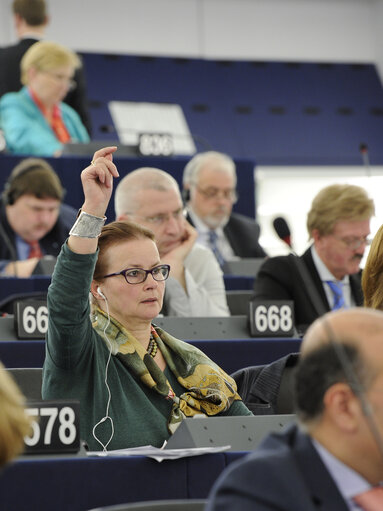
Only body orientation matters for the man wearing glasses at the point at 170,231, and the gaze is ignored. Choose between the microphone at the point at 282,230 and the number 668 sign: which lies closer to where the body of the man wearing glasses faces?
the number 668 sign

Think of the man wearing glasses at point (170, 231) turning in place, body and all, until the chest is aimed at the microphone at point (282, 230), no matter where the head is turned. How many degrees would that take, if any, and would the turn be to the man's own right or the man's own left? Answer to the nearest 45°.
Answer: approximately 45° to the man's own left

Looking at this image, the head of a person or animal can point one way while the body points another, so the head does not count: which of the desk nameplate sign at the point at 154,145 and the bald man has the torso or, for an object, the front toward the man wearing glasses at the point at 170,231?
the desk nameplate sign

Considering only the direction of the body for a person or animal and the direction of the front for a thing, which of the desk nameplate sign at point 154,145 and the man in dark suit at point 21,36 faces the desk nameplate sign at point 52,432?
the desk nameplate sign at point 154,145

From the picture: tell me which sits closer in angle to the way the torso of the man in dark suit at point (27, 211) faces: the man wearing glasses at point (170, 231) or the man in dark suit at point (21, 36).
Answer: the man wearing glasses

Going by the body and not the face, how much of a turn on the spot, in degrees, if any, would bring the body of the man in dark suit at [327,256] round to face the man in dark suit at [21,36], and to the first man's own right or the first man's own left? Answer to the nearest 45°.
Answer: approximately 180°

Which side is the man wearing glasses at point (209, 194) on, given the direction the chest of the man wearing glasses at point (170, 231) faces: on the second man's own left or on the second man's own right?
on the second man's own left

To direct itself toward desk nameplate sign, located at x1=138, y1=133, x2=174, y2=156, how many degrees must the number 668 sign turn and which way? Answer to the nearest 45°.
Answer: approximately 180°
